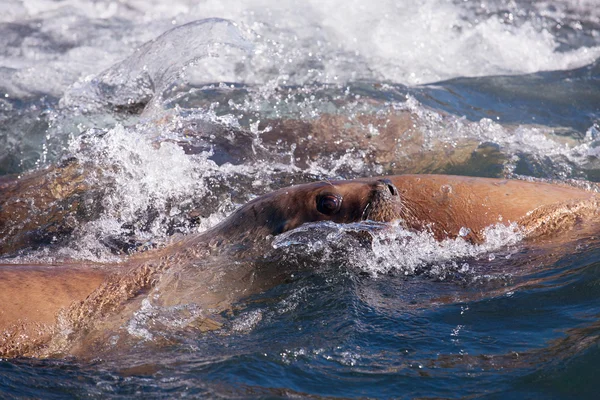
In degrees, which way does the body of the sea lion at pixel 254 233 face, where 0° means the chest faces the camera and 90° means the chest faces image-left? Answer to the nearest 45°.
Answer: approximately 270°
